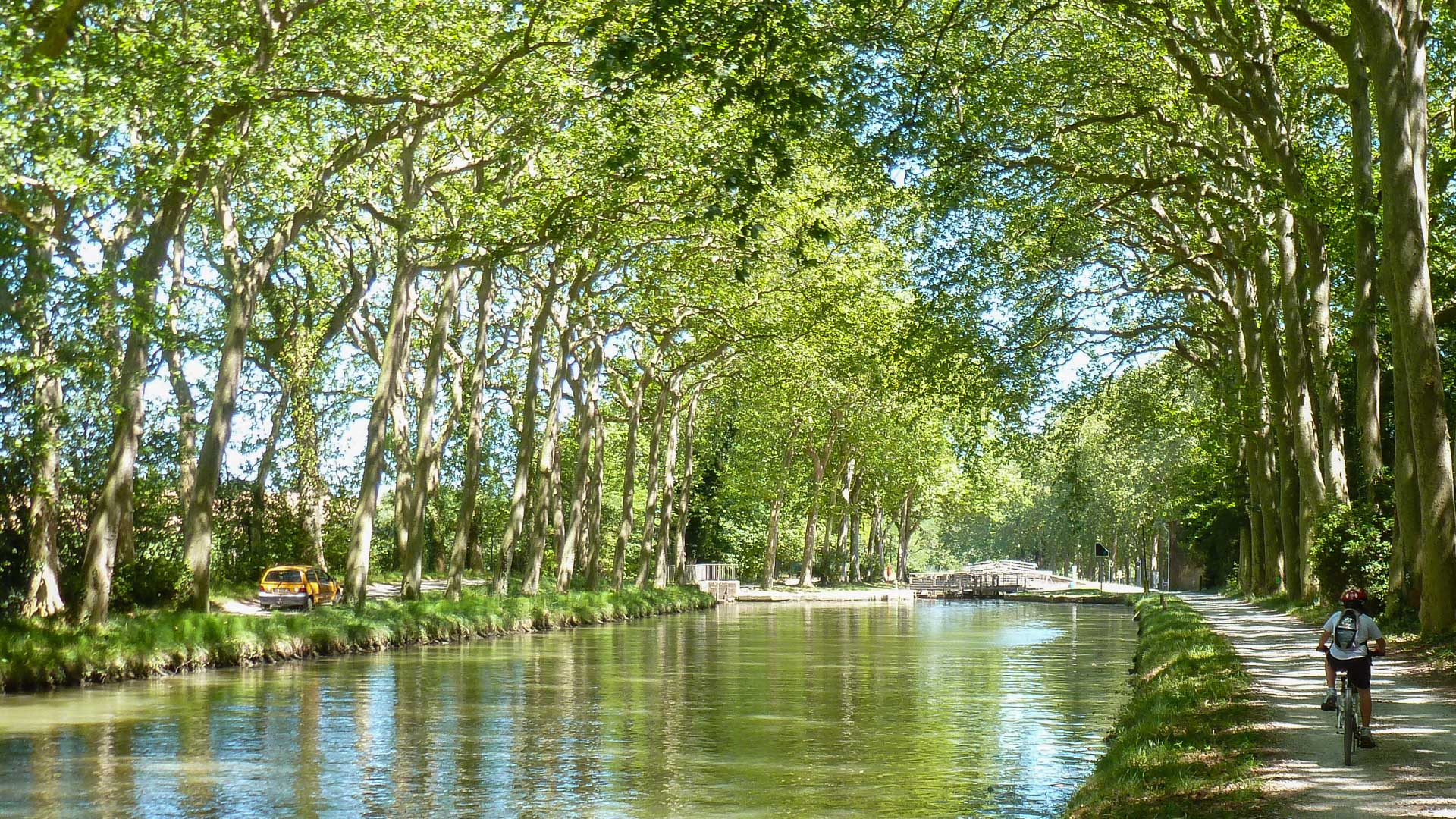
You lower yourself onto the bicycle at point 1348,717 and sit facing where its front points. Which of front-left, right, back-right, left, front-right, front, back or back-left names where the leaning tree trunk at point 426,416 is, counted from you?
front-left

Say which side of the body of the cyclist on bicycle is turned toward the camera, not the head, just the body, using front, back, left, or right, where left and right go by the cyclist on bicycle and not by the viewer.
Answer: back

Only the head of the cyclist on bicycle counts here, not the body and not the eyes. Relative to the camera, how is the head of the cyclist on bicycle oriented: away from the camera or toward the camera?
away from the camera

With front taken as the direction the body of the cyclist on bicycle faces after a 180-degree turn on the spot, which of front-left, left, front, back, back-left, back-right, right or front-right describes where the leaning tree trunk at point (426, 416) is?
back-right

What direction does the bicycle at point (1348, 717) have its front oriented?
away from the camera

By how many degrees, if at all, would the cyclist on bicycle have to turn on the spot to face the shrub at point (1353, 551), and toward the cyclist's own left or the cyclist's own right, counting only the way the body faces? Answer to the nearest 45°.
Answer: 0° — they already face it

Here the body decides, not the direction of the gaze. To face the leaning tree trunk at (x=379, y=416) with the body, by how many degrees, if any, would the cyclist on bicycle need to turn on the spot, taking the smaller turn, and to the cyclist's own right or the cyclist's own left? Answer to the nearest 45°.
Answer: approximately 45° to the cyclist's own left
